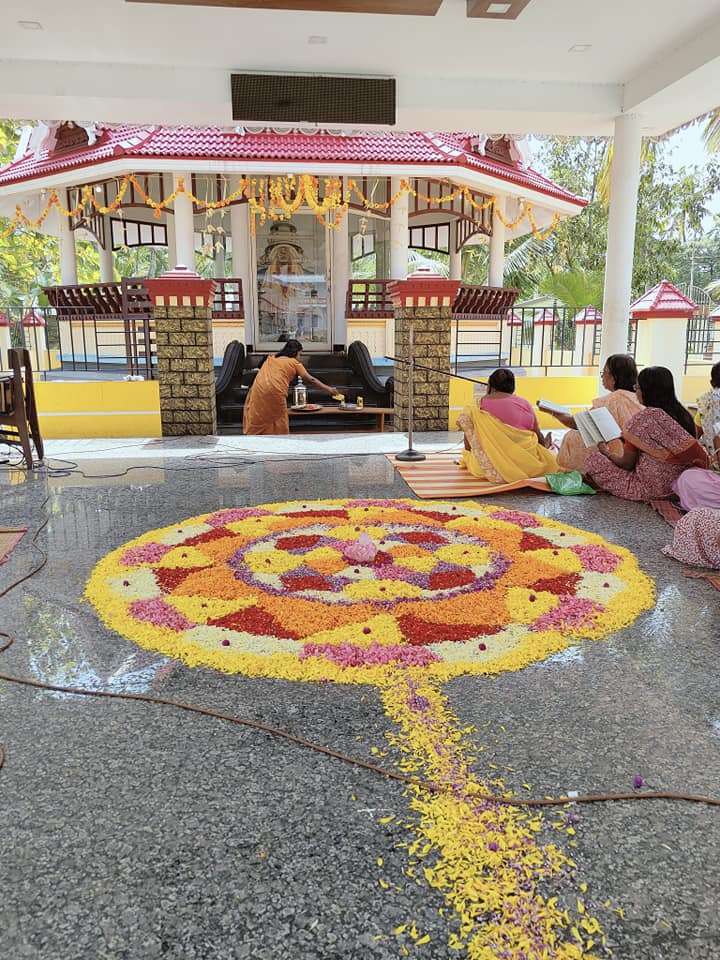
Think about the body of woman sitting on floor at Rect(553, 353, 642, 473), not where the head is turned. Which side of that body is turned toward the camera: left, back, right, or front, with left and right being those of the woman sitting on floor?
left

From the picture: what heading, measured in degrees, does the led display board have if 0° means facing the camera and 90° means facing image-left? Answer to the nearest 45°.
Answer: approximately 0°

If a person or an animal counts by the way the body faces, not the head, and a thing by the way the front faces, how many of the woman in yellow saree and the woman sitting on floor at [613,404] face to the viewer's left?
1

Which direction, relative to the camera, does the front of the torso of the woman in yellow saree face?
away from the camera

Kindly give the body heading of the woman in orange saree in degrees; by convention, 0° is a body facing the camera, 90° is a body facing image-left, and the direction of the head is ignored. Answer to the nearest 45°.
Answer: approximately 225°

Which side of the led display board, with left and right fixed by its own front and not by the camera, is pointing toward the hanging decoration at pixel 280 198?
back

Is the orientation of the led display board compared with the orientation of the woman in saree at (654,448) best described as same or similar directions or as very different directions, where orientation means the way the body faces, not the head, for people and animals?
very different directions

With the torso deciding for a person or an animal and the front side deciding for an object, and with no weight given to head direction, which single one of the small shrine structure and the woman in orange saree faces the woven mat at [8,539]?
the small shrine structure

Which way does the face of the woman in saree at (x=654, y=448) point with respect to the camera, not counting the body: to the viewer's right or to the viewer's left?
to the viewer's left

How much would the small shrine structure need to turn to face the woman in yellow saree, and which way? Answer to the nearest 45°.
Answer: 0° — it already faces them

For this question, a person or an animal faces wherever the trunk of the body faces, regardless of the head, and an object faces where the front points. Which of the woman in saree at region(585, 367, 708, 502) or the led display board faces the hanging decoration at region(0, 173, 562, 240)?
the woman in saree

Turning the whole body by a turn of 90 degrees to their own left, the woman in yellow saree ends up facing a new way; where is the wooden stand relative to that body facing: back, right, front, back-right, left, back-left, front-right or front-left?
front

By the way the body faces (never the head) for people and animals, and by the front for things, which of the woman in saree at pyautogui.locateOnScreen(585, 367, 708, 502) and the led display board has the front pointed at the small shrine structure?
the woman in saree

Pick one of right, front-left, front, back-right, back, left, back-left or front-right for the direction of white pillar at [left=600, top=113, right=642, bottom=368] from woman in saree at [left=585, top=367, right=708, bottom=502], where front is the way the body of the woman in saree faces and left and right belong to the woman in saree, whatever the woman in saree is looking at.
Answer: front-right
